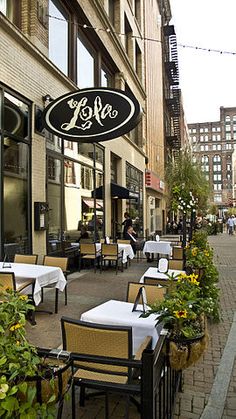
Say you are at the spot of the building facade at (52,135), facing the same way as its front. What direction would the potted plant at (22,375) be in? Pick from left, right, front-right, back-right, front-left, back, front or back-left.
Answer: front-right

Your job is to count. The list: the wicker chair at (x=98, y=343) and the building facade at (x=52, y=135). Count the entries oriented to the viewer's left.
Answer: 0

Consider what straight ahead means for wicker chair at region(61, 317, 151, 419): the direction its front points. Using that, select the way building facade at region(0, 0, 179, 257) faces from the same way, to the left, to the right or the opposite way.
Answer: to the right

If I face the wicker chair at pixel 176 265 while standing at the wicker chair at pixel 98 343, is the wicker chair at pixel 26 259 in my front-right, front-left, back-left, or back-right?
front-left

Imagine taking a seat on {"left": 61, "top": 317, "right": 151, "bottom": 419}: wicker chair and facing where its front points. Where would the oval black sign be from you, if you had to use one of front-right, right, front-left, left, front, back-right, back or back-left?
front-left

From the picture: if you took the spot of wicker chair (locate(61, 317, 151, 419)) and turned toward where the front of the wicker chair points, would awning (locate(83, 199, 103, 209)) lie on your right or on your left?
on your left

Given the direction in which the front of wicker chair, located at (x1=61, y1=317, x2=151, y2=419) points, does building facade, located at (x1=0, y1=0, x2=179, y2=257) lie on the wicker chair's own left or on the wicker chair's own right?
on the wicker chair's own left

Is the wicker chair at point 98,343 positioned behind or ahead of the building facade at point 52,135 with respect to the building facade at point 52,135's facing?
ahead

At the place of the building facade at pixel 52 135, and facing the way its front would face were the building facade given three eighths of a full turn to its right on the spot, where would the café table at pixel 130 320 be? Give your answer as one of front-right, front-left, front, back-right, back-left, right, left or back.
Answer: left

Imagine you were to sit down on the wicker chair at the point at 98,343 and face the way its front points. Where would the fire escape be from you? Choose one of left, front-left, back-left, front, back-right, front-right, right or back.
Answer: front-left

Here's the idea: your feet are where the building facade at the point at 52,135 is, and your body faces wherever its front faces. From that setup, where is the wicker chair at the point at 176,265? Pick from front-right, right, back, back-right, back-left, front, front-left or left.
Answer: front

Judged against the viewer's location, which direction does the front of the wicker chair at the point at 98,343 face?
facing away from the viewer and to the right of the viewer

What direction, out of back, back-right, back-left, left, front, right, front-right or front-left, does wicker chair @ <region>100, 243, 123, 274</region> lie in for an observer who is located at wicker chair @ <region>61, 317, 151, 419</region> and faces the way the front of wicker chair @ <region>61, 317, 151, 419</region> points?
front-left

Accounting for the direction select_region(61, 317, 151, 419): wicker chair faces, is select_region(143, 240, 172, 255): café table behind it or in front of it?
in front
